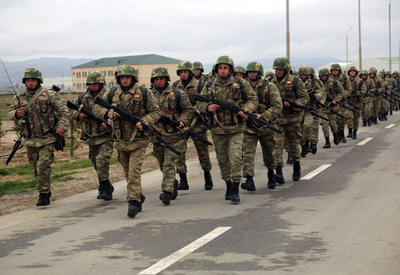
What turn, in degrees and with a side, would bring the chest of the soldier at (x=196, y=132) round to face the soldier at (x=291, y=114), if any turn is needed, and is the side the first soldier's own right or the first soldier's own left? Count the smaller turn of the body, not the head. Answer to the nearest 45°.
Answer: approximately 90° to the first soldier's own left

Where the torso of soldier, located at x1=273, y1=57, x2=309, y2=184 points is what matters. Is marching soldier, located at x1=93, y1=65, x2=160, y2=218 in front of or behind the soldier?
in front

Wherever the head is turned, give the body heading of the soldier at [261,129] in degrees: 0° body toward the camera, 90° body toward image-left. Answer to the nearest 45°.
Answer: approximately 45°

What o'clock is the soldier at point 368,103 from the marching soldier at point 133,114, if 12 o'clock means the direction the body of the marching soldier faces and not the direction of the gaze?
The soldier is roughly at 7 o'clock from the marching soldier.

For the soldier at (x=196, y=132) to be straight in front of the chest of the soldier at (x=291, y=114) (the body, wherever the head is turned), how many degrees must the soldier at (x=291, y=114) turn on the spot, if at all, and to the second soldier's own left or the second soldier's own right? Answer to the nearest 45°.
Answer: approximately 45° to the second soldier's own right

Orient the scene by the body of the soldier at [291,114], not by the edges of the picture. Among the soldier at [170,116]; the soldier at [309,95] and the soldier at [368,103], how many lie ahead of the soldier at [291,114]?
1

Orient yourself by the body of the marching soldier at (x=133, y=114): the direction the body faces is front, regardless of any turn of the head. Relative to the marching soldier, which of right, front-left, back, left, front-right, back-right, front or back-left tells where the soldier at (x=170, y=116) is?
back-left
